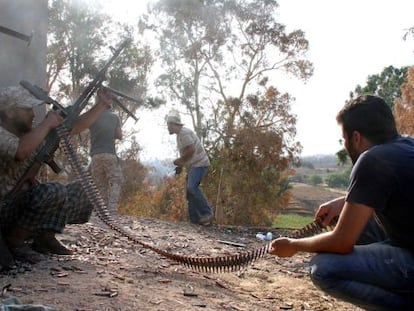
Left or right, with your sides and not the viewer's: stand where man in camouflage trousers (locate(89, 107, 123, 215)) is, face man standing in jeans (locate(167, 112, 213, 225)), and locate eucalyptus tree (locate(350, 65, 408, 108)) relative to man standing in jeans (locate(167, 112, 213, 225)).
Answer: left

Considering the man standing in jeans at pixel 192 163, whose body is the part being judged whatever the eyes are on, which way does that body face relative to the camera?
to the viewer's left

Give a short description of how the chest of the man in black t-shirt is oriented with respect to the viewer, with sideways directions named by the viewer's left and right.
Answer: facing away from the viewer and to the left of the viewer

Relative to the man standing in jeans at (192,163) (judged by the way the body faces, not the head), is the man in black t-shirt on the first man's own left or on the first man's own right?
on the first man's own left

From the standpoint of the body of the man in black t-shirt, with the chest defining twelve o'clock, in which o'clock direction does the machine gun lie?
The machine gun is roughly at 11 o'clock from the man in black t-shirt.

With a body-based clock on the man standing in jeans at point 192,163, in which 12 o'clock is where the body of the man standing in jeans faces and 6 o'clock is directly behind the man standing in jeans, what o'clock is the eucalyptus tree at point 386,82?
The eucalyptus tree is roughly at 4 o'clock from the man standing in jeans.

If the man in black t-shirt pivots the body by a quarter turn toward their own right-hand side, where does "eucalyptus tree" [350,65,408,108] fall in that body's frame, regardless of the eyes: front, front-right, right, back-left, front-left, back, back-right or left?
front-left

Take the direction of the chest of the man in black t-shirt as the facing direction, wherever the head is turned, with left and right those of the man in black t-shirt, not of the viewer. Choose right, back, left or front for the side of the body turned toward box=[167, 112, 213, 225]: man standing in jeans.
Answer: front

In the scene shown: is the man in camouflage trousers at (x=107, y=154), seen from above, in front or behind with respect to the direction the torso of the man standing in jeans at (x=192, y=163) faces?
in front
